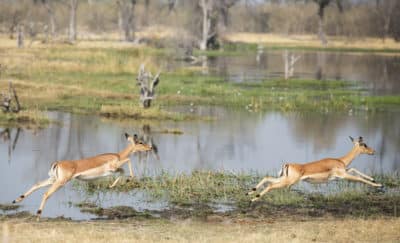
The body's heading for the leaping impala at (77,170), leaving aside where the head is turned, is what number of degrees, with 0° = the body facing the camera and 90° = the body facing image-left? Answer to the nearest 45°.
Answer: approximately 270°

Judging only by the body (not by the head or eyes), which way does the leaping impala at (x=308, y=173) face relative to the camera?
to the viewer's right

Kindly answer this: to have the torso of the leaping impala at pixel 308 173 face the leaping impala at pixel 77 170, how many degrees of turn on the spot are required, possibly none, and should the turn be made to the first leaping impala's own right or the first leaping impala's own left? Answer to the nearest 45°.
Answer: approximately 180°

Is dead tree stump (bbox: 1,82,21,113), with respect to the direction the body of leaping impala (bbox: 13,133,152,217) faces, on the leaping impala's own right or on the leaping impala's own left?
on the leaping impala's own left

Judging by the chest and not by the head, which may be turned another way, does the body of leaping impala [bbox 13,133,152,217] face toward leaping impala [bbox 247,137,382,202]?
yes

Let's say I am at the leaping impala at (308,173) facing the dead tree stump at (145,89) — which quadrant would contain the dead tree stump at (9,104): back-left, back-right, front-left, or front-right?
front-left

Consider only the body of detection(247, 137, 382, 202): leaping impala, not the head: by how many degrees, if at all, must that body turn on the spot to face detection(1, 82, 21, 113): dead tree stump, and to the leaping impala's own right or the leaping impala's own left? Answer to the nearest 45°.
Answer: approximately 135° to the leaping impala's own left

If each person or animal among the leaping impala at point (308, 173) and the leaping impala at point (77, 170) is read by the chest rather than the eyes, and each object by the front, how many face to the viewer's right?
2

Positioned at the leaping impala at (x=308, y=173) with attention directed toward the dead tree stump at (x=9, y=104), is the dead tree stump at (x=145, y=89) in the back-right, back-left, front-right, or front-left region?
front-right
